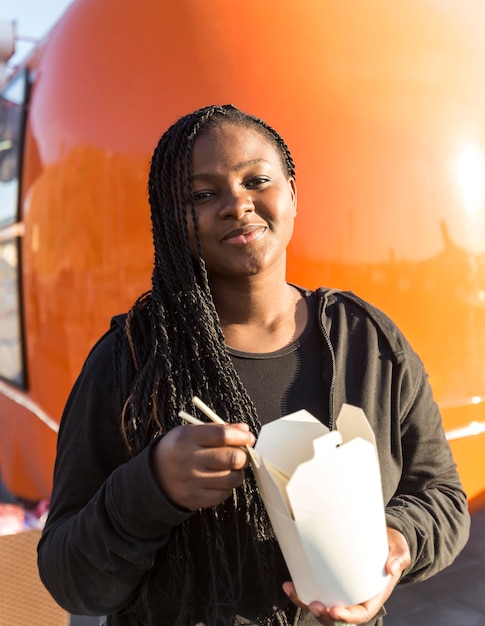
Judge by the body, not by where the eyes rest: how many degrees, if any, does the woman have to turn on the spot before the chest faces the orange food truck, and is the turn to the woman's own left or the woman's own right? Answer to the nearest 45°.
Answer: approximately 180°

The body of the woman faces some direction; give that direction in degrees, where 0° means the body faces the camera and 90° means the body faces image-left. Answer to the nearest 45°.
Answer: approximately 0°
